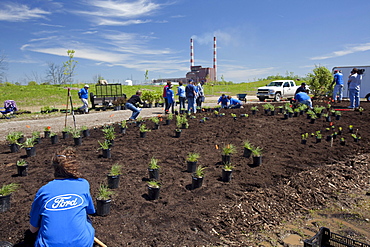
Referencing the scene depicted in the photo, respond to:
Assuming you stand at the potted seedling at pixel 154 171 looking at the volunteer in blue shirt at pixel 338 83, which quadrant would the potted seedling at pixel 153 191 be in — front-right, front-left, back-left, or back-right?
back-right

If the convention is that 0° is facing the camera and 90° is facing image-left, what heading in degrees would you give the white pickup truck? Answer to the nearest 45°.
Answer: approximately 45°

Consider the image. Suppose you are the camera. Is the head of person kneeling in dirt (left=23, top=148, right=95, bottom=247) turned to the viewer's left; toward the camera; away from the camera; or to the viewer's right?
away from the camera

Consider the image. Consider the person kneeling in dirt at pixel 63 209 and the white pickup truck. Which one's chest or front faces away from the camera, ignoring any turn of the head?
the person kneeling in dirt

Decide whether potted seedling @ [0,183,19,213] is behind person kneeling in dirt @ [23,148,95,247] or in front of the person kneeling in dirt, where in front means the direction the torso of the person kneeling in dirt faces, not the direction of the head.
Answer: in front

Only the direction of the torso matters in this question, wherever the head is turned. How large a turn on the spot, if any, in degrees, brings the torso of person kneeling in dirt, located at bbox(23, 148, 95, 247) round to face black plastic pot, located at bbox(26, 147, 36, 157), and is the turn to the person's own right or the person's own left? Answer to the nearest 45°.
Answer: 0° — they already face it

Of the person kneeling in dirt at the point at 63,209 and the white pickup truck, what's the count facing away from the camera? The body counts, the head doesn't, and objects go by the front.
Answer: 1

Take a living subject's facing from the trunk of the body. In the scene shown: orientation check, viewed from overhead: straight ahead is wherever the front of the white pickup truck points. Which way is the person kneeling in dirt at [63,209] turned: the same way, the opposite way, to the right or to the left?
to the right

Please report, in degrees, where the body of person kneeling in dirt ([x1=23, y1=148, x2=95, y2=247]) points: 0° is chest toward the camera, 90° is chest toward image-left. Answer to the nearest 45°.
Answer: approximately 180°

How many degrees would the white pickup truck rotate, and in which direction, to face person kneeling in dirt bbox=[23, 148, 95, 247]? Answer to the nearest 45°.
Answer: approximately 45° to its left

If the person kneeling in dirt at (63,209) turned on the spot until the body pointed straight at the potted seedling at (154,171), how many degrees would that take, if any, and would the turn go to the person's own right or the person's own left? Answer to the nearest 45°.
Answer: approximately 45° to the person's own right

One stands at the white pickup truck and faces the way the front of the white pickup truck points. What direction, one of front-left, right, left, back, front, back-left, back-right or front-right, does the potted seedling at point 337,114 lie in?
front-left
